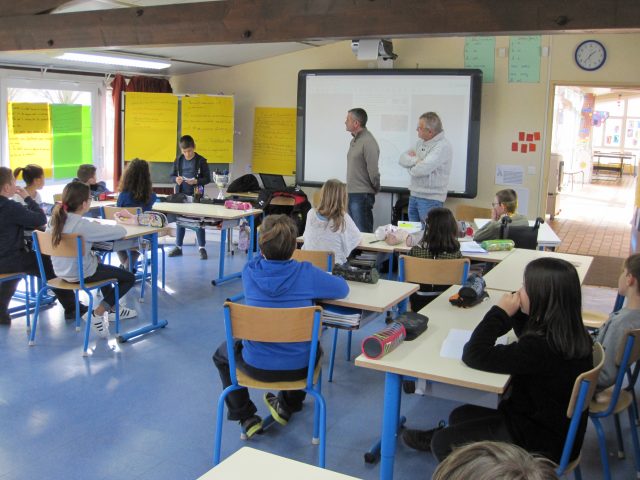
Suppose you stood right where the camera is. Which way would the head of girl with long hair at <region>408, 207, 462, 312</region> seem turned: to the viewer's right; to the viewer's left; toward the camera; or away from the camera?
away from the camera

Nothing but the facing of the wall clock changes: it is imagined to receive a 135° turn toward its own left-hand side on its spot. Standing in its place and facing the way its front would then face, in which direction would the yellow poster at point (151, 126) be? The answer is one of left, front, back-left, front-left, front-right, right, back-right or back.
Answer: back-left

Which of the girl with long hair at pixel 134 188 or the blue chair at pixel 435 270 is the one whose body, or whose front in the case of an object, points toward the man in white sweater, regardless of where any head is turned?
the blue chair

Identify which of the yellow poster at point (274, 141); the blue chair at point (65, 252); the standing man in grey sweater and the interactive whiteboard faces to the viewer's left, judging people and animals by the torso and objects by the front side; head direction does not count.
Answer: the standing man in grey sweater

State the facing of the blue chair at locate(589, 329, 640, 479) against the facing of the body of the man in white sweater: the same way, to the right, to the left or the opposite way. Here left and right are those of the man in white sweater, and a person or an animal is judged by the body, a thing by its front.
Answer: to the right

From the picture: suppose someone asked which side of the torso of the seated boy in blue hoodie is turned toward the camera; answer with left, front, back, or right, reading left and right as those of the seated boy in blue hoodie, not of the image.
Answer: back

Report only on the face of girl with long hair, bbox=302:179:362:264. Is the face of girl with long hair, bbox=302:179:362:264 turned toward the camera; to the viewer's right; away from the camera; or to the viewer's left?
away from the camera

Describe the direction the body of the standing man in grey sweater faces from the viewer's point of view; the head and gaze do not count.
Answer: to the viewer's left

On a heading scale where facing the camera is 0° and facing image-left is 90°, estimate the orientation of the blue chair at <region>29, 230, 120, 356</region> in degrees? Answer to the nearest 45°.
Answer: approximately 225°

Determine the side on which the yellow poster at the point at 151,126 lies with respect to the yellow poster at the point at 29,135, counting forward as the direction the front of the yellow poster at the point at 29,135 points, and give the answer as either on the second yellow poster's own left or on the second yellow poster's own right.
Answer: on the second yellow poster's own left

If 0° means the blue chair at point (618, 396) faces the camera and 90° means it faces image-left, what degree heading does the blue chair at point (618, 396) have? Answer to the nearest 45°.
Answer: approximately 135°

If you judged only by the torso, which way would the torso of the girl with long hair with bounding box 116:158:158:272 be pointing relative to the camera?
away from the camera

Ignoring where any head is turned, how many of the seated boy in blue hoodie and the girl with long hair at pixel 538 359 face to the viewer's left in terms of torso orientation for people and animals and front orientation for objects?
1
